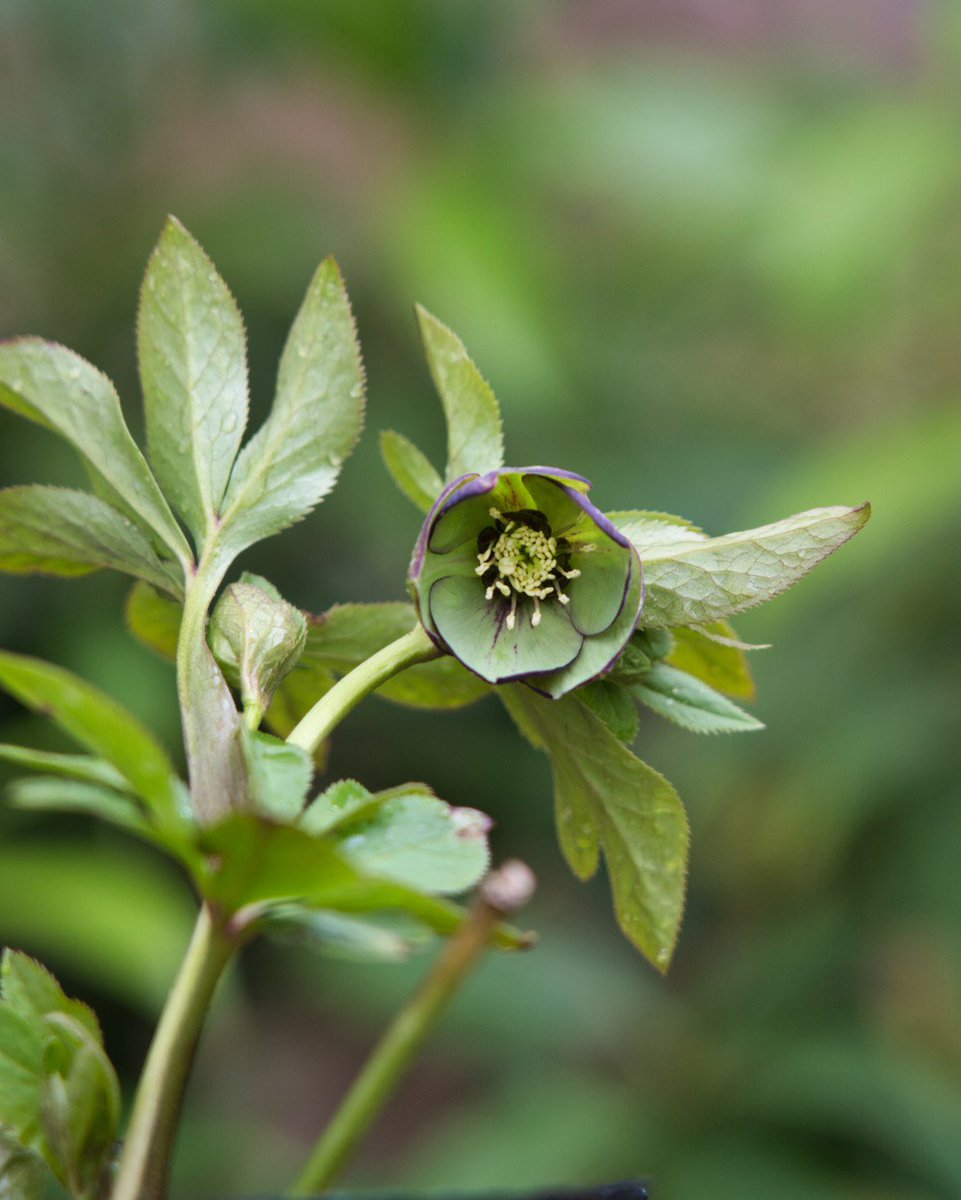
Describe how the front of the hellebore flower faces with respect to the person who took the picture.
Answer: facing the viewer
